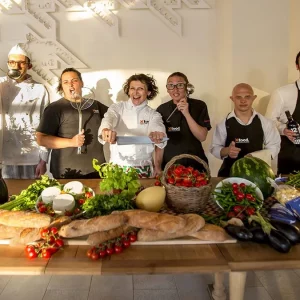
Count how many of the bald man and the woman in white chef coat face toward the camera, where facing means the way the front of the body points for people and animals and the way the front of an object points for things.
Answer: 2

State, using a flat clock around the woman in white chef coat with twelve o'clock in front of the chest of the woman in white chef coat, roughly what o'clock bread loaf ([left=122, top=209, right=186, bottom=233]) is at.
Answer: The bread loaf is roughly at 12 o'clock from the woman in white chef coat.

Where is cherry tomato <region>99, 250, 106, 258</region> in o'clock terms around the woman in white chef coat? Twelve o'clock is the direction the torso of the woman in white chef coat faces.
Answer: The cherry tomato is roughly at 12 o'clock from the woman in white chef coat.

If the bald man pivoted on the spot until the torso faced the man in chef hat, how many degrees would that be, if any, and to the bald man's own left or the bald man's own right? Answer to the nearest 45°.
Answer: approximately 90° to the bald man's own right

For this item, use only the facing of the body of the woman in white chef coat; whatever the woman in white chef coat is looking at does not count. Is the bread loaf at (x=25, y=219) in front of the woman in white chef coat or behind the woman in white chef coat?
in front

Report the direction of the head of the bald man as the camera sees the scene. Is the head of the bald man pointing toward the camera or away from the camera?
toward the camera

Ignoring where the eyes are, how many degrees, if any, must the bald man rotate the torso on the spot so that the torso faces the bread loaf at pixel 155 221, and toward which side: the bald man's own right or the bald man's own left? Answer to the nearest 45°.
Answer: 0° — they already face it

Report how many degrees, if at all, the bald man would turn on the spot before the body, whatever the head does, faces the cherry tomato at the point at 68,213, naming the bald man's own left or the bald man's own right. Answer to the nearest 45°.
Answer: approximately 45° to the bald man's own right

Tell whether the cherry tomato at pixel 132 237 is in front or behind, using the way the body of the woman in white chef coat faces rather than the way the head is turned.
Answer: in front

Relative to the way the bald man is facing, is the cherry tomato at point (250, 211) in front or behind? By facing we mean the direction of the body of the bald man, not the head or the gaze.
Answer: in front

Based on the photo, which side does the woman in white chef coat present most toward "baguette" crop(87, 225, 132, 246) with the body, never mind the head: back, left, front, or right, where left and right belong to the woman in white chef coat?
front

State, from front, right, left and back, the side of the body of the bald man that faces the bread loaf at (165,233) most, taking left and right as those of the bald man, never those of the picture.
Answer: front

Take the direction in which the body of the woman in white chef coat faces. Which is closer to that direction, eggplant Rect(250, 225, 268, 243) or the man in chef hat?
the eggplant

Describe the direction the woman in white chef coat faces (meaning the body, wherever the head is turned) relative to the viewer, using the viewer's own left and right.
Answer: facing the viewer

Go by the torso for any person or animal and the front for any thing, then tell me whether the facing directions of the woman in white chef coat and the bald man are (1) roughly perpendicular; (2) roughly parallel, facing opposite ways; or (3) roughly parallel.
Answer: roughly parallel

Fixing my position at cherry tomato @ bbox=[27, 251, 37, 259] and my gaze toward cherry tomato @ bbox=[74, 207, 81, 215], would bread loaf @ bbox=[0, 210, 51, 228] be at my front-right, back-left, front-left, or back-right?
front-left

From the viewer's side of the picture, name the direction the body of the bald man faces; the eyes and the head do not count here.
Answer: toward the camera
